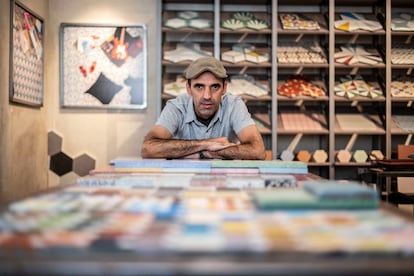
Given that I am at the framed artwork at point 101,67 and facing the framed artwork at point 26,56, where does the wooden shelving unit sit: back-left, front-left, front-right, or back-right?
back-left

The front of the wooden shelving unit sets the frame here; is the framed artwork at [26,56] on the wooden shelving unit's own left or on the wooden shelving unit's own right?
on the wooden shelving unit's own right

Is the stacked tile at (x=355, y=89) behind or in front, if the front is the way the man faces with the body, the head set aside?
behind

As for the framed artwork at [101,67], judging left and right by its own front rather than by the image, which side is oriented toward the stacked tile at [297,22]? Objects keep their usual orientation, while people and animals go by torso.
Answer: left

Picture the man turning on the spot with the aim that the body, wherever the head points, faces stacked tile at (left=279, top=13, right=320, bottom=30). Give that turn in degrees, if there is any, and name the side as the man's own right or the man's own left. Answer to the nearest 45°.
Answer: approximately 135° to the man's own left

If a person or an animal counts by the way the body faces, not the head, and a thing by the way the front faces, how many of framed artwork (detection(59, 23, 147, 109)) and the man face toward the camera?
2

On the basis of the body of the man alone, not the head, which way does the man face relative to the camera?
toward the camera

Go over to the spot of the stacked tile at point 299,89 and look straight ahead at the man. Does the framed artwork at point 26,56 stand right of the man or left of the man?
right

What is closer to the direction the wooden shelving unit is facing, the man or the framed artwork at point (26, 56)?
the man

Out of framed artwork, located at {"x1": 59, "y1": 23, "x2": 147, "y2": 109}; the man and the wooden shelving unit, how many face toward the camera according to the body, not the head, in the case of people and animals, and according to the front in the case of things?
3

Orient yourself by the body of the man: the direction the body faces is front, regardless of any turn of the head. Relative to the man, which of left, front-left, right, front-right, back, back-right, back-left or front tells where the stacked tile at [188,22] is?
back

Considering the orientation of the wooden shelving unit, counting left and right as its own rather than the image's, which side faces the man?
front

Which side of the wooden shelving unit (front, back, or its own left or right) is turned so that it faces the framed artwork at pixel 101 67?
right

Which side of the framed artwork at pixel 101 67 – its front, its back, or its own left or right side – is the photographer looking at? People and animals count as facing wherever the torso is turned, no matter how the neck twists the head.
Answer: front

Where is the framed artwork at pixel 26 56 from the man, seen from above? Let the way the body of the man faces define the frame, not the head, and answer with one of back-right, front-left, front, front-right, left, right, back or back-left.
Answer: back-right

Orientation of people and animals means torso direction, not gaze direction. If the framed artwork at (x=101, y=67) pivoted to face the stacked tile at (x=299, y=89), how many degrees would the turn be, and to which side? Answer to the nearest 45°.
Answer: approximately 90° to its left
